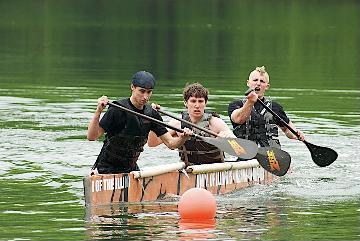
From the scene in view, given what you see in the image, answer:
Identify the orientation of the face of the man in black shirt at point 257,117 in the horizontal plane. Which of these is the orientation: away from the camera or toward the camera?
toward the camera

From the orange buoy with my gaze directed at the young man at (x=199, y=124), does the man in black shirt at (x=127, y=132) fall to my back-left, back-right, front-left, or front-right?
front-left

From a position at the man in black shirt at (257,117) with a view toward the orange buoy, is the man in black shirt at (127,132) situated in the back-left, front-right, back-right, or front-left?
front-right

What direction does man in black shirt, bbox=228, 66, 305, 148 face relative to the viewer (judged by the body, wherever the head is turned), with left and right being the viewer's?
facing the viewer

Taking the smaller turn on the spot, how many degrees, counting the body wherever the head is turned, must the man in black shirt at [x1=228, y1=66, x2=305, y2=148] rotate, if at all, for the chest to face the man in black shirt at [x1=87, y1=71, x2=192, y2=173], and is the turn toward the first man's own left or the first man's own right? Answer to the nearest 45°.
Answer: approximately 45° to the first man's own right

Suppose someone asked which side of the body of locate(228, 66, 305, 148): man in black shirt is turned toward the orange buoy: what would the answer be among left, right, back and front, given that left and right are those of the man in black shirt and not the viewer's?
front
